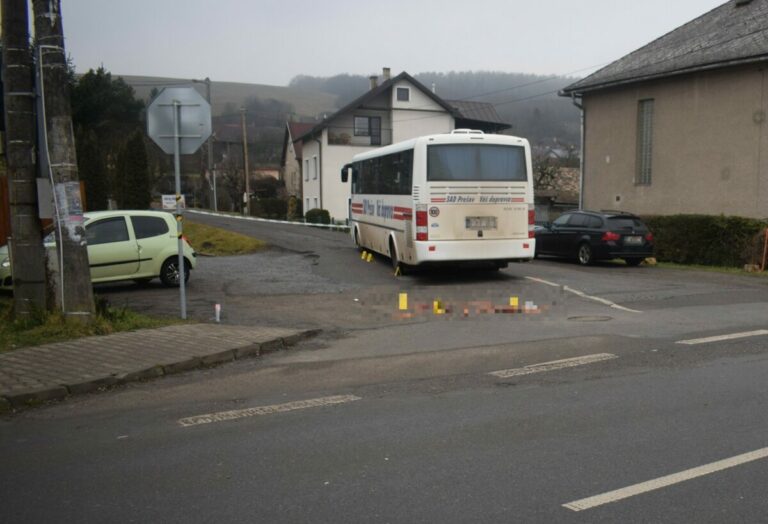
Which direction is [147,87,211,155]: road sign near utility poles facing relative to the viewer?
away from the camera

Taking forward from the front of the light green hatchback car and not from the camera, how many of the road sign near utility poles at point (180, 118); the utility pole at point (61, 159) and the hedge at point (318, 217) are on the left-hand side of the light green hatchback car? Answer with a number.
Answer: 2

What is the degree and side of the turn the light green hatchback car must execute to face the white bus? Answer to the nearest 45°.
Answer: approximately 180°

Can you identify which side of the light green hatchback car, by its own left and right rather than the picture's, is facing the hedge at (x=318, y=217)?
right

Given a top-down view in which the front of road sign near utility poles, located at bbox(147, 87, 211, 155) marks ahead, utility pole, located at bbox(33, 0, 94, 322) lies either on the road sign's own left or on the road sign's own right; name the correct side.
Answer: on the road sign's own left

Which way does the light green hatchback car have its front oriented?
to the viewer's left

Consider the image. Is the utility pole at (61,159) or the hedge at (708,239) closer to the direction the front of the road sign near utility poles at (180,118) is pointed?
the hedge

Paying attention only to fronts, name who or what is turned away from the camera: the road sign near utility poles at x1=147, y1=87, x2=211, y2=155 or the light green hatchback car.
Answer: the road sign near utility poles

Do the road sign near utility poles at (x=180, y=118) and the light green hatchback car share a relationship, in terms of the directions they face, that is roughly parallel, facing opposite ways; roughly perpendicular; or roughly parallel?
roughly perpendicular

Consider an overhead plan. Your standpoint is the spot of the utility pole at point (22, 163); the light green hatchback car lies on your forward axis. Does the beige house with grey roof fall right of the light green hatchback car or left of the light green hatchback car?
right

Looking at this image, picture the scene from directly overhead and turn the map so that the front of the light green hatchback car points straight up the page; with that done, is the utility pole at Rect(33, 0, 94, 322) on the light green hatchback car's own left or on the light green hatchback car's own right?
on the light green hatchback car's own left
